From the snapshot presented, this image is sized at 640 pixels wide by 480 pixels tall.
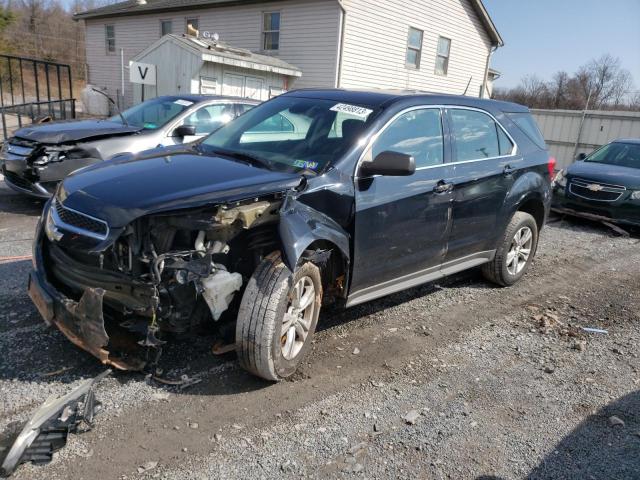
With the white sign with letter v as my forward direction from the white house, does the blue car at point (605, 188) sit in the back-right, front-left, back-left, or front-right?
front-left

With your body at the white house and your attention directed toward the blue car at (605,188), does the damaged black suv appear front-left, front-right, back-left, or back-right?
front-right

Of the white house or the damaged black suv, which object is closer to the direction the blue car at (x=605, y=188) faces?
the damaged black suv

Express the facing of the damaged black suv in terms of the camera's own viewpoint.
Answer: facing the viewer and to the left of the viewer

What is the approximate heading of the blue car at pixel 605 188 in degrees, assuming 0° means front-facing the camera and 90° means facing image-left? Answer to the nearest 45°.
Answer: approximately 45°

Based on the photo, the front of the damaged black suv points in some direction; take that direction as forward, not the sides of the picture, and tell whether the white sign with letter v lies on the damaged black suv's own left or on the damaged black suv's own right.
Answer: on the damaged black suv's own right

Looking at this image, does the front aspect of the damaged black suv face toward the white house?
no

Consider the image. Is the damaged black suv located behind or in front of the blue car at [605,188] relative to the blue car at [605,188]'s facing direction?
in front

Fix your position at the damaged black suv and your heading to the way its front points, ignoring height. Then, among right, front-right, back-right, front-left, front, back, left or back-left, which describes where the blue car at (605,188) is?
back

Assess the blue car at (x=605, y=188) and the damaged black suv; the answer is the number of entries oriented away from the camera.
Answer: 0

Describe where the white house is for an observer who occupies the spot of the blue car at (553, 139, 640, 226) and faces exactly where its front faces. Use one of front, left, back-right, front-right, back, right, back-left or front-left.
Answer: right
